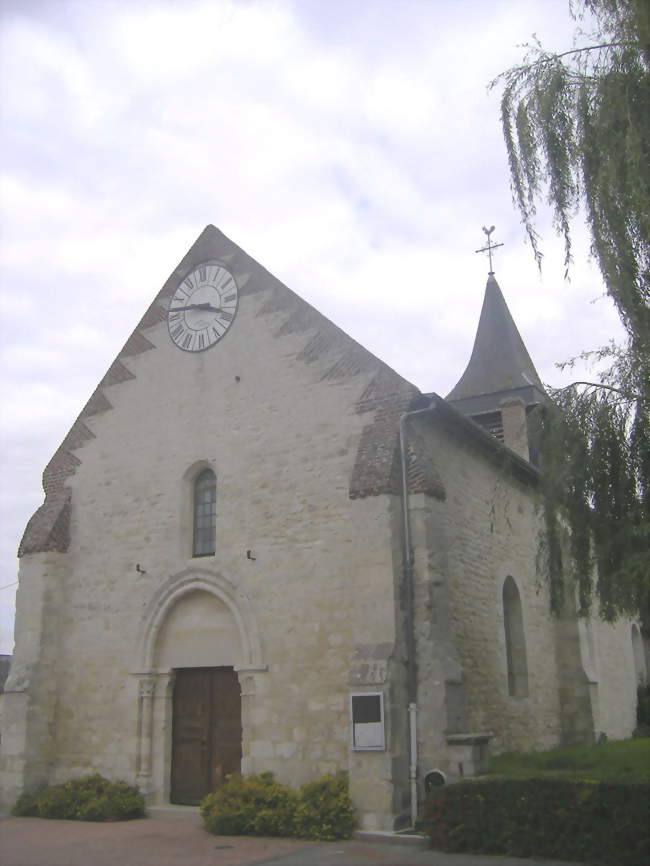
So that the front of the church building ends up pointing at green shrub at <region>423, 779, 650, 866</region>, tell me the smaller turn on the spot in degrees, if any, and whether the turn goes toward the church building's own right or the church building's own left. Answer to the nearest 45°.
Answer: approximately 90° to the church building's own left

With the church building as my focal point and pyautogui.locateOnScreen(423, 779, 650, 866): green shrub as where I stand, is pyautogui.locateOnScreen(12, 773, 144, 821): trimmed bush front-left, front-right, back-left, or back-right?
front-left

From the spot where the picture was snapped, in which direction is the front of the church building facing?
facing the viewer and to the left of the viewer
